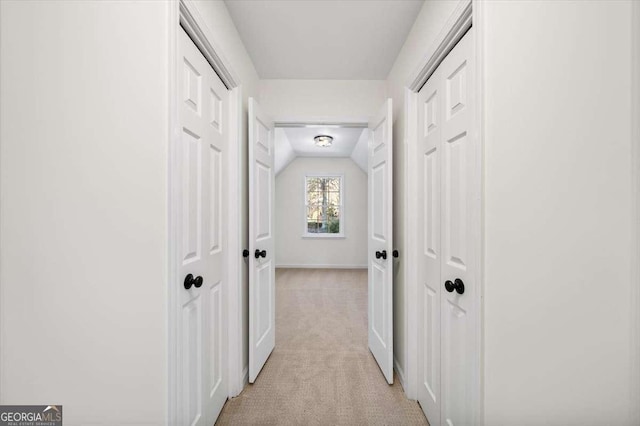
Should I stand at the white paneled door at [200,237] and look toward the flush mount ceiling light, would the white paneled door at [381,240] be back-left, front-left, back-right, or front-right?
front-right

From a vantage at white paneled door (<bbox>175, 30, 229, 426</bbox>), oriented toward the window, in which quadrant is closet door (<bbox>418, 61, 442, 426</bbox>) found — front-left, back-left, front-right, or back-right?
front-right

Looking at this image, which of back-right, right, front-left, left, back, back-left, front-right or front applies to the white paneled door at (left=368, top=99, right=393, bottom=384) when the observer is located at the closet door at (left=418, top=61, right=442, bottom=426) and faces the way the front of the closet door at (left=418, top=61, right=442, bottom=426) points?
front-right

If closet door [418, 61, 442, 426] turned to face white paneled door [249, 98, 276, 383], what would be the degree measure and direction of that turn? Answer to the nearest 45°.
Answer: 0° — it already faces it

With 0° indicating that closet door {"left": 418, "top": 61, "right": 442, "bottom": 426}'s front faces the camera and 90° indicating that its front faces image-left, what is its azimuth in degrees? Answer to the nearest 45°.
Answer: approximately 90°

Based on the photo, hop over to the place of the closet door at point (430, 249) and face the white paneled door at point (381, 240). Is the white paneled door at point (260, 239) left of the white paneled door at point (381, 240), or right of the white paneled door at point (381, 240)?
left

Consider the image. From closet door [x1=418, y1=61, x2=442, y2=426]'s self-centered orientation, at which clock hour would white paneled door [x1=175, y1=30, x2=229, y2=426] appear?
The white paneled door is roughly at 11 o'clock from the closet door.

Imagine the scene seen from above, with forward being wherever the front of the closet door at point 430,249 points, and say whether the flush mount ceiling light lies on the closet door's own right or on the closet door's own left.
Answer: on the closet door's own right

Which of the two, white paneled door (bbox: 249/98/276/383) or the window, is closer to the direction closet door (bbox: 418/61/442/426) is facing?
the white paneled door
